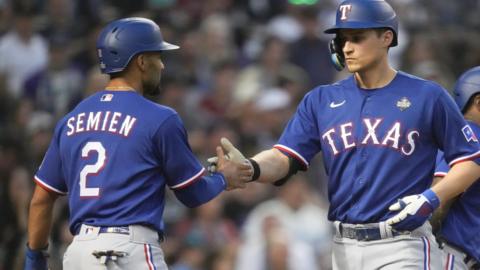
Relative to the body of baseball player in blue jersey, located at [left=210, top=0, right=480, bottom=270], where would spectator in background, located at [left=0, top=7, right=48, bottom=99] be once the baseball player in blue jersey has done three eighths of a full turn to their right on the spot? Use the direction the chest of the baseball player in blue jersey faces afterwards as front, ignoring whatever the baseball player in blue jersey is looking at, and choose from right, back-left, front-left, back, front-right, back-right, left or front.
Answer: front-left

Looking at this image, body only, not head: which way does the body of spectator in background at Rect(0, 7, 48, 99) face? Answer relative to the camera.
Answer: toward the camera

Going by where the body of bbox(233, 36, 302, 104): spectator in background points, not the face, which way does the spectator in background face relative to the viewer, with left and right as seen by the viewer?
facing the viewer

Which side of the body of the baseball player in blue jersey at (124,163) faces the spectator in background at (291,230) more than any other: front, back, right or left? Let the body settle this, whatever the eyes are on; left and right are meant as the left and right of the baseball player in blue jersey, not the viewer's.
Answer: front

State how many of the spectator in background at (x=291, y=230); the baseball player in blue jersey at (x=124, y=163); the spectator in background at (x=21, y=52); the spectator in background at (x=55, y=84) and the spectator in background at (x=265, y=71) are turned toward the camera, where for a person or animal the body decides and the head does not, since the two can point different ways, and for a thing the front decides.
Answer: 4

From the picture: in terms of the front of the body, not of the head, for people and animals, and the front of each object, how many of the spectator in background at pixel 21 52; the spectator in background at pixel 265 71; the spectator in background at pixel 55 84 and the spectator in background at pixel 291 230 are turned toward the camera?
4

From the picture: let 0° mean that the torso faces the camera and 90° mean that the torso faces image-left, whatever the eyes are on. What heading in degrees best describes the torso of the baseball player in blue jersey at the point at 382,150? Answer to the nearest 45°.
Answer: approximately 45°

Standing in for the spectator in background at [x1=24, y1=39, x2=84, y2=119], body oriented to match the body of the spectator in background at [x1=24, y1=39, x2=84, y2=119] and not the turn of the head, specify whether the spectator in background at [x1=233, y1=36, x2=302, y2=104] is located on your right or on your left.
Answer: on your left

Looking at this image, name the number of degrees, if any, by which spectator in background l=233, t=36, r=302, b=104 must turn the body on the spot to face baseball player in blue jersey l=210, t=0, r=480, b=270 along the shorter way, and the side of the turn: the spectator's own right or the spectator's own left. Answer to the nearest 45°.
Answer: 0° — they already face them

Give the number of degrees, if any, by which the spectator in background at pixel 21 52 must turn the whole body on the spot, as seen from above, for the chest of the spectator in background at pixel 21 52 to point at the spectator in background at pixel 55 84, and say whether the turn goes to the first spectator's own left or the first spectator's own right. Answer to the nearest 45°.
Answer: approximately 45° to the first spectator's own left

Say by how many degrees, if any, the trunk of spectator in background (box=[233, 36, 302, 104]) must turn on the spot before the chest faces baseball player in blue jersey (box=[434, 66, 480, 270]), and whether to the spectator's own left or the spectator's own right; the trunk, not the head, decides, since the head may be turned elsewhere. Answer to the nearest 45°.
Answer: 0° — they already face them

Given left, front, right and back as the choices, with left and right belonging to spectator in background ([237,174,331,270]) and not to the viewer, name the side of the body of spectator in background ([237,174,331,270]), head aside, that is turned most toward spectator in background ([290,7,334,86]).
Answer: back

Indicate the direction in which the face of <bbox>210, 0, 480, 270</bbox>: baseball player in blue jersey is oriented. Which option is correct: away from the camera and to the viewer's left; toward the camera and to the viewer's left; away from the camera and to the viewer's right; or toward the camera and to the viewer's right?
toward the camera and to the viewer's left

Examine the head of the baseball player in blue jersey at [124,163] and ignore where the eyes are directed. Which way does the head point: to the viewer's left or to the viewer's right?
to the viewer's right

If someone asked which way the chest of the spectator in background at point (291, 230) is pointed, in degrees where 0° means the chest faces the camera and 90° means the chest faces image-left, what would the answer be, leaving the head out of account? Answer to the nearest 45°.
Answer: approximately 0°
